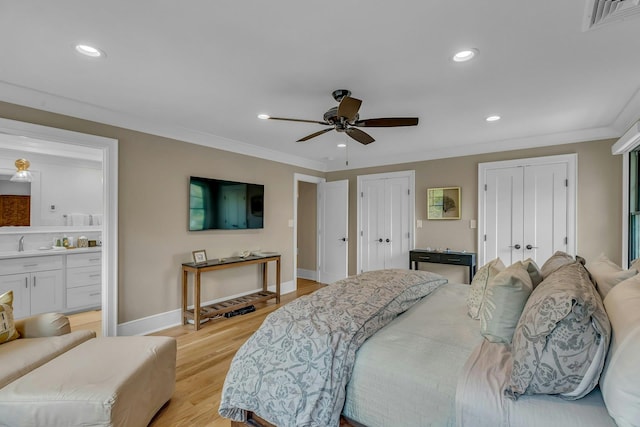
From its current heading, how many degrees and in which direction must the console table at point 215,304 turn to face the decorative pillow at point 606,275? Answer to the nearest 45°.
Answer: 0° — it already faces it

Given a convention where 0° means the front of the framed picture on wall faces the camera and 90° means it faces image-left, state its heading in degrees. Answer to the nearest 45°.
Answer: approximately 0°

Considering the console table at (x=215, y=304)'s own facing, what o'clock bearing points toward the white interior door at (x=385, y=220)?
The white interior door is roughly at 10 o'clock from the console table.

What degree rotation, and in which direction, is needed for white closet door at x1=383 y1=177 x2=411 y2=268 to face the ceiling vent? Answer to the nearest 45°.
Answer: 0° — it already faces it

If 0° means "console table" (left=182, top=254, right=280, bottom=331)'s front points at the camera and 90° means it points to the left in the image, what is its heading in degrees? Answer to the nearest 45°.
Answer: approximately 315°

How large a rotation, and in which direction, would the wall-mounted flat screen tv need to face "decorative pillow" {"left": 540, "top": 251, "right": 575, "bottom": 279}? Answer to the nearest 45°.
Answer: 0° — it already faces it

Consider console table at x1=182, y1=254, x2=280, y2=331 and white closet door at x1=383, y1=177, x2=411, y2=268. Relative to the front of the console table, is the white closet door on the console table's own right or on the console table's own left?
on the console table's own left

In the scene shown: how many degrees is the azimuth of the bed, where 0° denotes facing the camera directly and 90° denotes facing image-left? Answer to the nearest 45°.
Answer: approximately 90°

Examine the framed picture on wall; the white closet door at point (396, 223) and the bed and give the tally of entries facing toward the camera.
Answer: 2

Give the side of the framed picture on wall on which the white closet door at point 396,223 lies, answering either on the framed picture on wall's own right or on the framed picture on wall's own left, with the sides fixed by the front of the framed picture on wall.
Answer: on the framed picture on wall's own right

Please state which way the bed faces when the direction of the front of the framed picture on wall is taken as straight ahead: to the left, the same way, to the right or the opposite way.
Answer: to the right

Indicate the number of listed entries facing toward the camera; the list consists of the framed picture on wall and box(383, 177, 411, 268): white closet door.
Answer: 2

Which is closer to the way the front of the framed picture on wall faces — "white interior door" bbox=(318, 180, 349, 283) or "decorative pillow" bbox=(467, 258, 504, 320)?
the decorative pillow

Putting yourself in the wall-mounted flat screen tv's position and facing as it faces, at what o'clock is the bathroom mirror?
The bathroom mirror is roughly at 5 o'clock from the wall-mounted flat screen tv.
